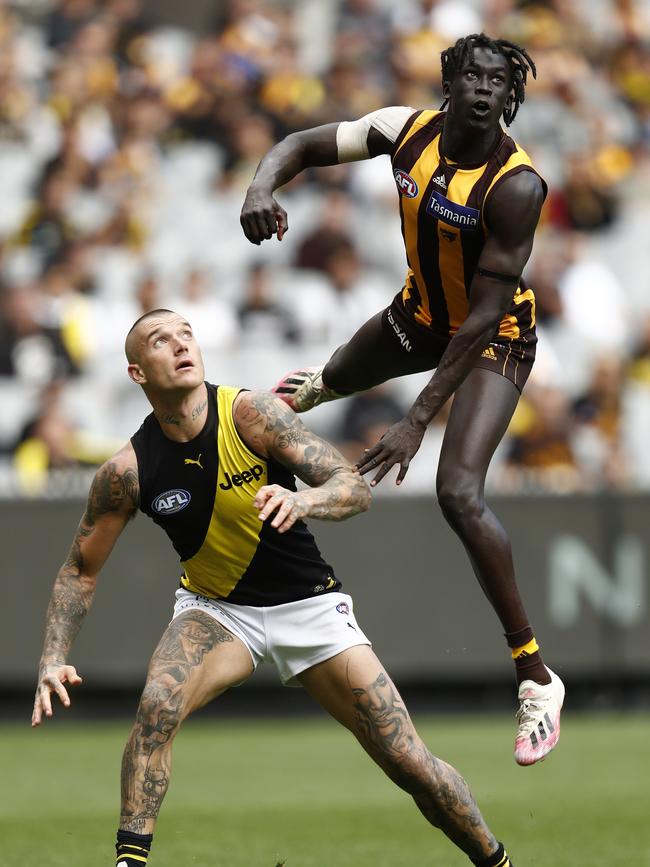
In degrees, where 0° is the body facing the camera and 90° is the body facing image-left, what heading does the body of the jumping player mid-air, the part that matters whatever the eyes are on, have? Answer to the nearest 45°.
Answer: approximately 0°

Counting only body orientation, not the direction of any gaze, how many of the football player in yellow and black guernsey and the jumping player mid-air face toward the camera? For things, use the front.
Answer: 2
